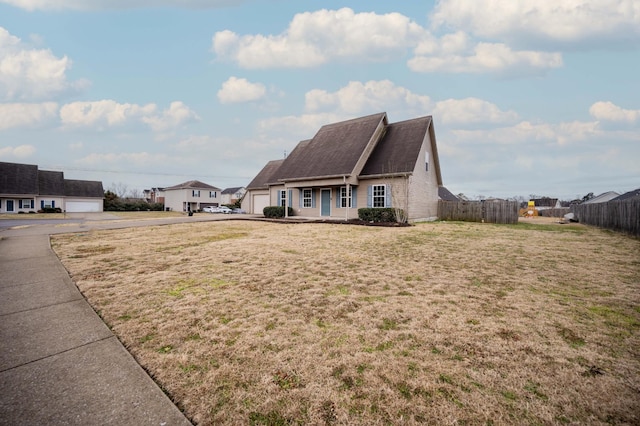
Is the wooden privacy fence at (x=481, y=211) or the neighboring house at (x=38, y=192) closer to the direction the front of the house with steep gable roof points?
the neighboring house

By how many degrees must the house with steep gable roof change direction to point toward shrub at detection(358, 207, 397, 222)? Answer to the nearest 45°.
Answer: approximately 45° to its left

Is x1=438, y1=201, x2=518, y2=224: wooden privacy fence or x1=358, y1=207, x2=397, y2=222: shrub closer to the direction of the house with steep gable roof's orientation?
the shrub

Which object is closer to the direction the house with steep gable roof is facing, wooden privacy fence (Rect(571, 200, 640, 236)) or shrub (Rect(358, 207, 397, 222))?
the shrub

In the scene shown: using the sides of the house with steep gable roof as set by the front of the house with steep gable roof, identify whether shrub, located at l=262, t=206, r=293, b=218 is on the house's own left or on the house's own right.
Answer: on the house's own right

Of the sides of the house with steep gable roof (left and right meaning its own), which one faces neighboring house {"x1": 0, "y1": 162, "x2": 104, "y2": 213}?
right

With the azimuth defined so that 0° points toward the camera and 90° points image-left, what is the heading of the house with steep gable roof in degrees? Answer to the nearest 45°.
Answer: approximately 45°

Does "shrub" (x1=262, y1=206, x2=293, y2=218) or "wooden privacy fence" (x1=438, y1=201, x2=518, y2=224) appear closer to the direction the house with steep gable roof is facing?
the shrub

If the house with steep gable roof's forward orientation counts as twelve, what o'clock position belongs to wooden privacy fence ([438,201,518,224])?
The wooden privacy fence is roughly at 7 o'clock from the house with steep gable roof.

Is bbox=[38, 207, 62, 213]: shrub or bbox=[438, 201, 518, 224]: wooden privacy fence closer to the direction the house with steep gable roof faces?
the shrub
